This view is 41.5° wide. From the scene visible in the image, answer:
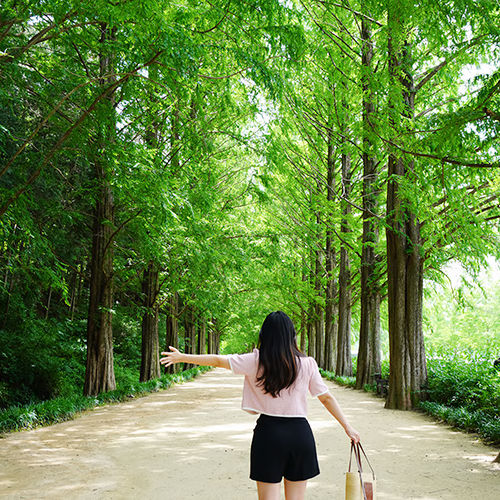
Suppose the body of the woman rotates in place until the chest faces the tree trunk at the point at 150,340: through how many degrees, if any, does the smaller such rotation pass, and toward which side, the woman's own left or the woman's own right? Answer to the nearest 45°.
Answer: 0° — they already face it

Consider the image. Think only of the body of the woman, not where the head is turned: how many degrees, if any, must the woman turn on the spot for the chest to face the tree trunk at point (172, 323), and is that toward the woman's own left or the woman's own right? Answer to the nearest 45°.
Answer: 0° — they already face it

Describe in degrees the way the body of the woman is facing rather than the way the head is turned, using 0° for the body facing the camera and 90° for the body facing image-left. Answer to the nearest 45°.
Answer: approximately 180°

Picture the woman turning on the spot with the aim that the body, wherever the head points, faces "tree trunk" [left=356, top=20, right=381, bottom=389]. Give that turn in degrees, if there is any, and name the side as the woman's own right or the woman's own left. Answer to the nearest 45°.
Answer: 0° — they already face it

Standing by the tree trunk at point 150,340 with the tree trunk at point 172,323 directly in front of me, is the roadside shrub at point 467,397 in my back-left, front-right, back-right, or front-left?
back-right

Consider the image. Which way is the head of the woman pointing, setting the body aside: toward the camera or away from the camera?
away from the camera
